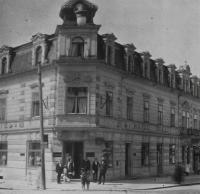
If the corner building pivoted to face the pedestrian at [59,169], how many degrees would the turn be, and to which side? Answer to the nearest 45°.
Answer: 0° — it already faces them

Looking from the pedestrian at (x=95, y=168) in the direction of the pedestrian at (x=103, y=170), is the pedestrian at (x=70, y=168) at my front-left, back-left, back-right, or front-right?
back-right

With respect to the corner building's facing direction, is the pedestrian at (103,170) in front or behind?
in front

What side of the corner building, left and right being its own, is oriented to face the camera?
front
